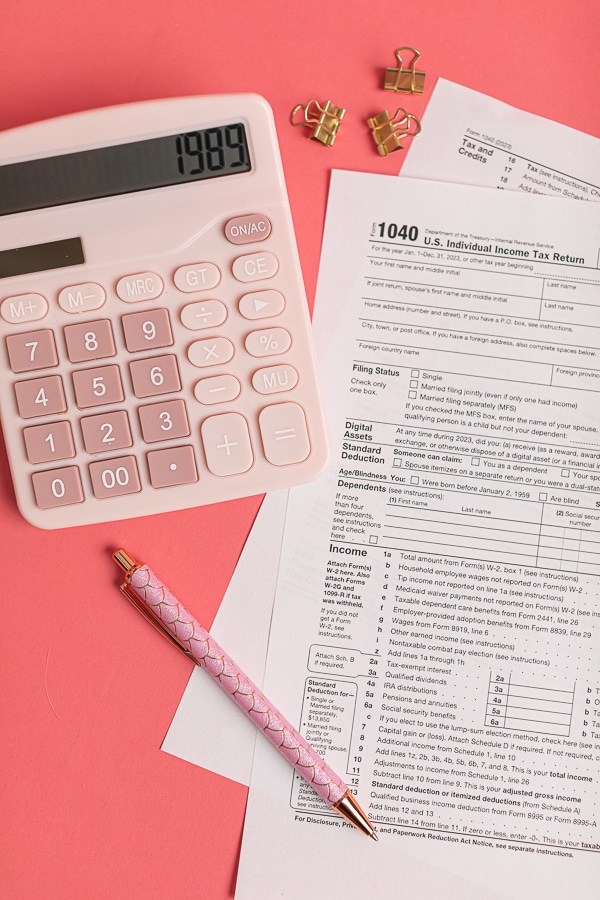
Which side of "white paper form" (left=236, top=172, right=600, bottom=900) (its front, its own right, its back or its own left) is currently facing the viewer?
front

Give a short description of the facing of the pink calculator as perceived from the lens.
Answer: facing the viewer
